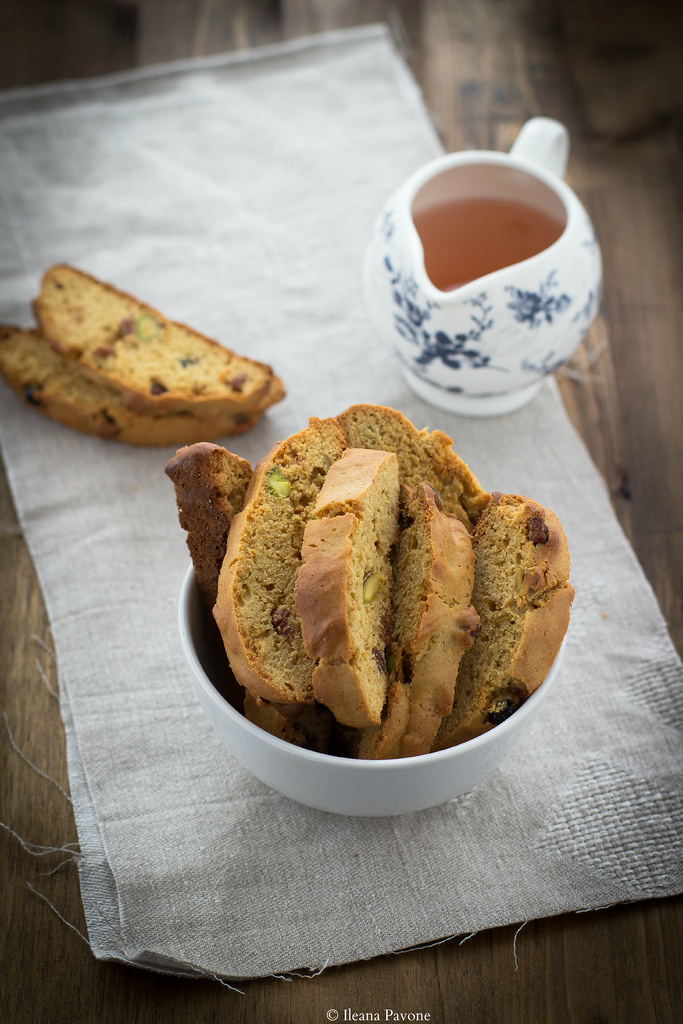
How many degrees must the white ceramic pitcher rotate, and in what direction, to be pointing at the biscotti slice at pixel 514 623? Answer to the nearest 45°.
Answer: approximately 45° to its left

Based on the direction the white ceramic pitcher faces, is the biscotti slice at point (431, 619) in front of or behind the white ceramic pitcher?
in front

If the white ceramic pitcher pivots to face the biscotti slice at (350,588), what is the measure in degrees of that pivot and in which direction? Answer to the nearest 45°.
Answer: approximately 45° to its left

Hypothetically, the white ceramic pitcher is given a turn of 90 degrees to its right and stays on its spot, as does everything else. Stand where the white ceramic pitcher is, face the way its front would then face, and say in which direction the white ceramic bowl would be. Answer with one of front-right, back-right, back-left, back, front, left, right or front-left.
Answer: back-left

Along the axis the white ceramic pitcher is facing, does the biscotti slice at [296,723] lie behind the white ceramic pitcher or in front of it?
in front

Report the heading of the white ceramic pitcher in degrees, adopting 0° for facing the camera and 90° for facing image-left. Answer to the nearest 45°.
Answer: approximately 45°
